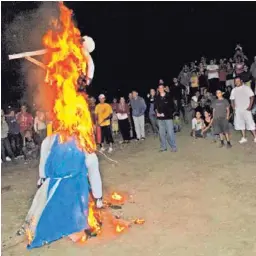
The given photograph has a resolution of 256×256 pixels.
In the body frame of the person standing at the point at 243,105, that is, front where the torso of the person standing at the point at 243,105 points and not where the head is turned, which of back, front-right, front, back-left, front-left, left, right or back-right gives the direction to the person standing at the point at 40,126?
front-right

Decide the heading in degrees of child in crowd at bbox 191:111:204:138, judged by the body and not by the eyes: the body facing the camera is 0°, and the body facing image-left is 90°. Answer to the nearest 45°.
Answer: approximately 0°

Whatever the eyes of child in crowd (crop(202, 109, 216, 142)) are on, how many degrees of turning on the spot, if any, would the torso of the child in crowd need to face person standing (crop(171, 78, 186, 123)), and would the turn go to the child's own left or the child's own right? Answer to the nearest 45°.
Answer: approximately 135° to the child's own right

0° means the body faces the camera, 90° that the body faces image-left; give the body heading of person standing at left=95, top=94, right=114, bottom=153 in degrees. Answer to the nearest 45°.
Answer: approximately 0°

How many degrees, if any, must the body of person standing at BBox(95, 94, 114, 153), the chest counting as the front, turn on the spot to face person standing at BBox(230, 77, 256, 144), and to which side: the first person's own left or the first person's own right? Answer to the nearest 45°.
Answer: approximately 90° to the first person's own left

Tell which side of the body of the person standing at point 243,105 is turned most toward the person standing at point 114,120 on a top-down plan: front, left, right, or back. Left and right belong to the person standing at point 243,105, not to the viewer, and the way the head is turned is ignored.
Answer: right

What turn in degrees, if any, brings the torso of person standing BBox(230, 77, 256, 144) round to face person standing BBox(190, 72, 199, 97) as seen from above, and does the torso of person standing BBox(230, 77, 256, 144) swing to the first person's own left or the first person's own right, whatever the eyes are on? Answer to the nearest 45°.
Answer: approximately 135° to the first person's own right

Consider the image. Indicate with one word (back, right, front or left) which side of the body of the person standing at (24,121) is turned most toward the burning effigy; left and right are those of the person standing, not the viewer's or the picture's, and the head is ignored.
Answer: front

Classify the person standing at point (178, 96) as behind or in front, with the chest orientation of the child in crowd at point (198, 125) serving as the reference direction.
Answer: behind

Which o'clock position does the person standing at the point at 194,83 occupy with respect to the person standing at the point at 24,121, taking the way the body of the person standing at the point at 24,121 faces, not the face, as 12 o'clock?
the person standing at the point at 194,83 is roughly at 8 o'clock from the person standing at the point at 24,121.

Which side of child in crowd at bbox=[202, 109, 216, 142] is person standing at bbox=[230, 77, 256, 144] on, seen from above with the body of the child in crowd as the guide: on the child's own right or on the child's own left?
on the child's own left

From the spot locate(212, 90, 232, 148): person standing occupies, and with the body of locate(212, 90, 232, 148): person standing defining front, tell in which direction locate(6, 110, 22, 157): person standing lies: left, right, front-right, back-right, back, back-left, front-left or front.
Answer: right
